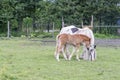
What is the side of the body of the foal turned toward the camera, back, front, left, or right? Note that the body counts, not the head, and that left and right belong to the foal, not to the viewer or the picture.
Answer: right
